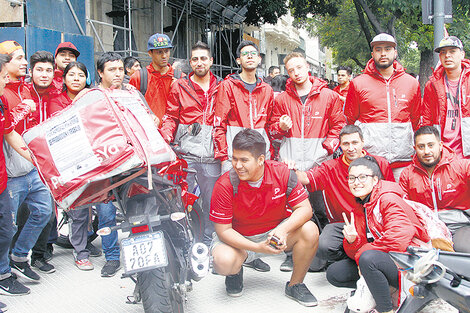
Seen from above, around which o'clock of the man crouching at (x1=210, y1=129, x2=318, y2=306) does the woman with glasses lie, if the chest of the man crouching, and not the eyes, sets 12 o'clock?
The woman with glasses is roughly at 10 o'clock from the man crouching.

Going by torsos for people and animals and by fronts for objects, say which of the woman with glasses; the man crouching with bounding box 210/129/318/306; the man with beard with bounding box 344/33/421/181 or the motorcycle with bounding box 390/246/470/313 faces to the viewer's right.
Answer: the motorcycle

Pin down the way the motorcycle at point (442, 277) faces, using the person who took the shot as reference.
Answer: facing to the right of the viewer

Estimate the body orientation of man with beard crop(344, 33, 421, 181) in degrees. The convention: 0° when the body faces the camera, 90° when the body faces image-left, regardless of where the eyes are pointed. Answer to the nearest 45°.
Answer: approximately 0°

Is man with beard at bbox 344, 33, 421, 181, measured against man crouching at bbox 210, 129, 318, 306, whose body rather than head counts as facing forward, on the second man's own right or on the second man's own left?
on the second man's own left

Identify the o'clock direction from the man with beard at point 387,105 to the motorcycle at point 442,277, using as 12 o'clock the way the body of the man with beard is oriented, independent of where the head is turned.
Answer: The motorcycle is roughly at 12 o'clock from the man with beard.

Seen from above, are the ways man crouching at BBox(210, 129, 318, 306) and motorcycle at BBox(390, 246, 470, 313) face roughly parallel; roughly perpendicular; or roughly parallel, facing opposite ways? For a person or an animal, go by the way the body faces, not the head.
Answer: roughly perpendicular

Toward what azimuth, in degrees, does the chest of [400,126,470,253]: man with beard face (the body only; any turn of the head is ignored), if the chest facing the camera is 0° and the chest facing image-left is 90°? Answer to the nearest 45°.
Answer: approximately 0°

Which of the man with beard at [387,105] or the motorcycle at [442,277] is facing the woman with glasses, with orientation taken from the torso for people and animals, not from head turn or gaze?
the man with beard
